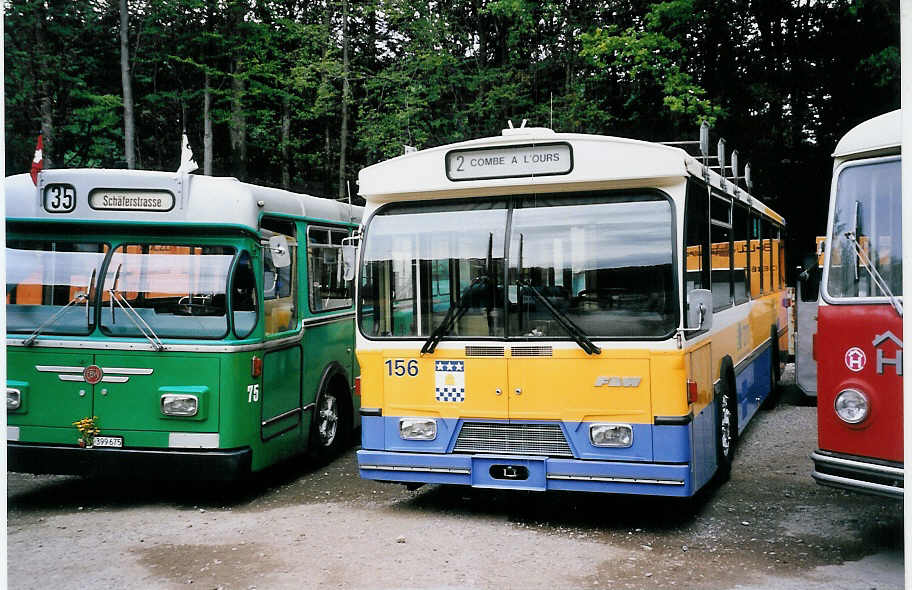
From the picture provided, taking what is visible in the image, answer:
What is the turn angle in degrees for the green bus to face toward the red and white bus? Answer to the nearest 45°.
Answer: approximately 90° to its left

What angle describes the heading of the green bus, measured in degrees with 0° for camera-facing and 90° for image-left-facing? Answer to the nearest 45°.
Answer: approximately 45°

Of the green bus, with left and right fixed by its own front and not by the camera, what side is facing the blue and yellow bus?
left
